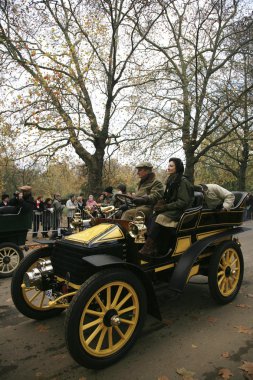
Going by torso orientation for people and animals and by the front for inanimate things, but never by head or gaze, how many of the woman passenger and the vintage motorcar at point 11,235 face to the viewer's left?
2

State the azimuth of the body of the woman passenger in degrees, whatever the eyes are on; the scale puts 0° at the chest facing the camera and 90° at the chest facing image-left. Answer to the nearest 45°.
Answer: approximately 90°

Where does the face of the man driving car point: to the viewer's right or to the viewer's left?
to the viewer's left

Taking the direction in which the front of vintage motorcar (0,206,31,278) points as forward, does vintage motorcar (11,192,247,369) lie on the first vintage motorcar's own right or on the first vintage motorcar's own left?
on the first vintage motorcar's own left

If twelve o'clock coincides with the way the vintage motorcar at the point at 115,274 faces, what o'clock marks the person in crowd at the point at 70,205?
The person in crowd is roughly at 4 o'clock from the vintage motorcar.

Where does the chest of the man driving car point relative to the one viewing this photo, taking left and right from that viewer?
facing the viewer and to the left of the viewer

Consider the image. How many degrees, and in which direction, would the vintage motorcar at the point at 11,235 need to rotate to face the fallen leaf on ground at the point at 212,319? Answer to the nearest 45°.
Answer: approximately 135° to its left

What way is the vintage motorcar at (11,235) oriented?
to the viewer's left

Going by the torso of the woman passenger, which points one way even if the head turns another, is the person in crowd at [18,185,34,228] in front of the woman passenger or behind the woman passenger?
in front
